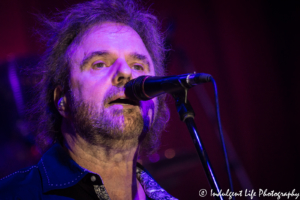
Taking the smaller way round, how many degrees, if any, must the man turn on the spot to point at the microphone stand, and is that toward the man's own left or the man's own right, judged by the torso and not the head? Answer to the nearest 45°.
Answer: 0° — they already face it

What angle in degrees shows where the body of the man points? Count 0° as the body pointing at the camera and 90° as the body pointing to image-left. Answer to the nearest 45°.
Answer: approximately 315°
